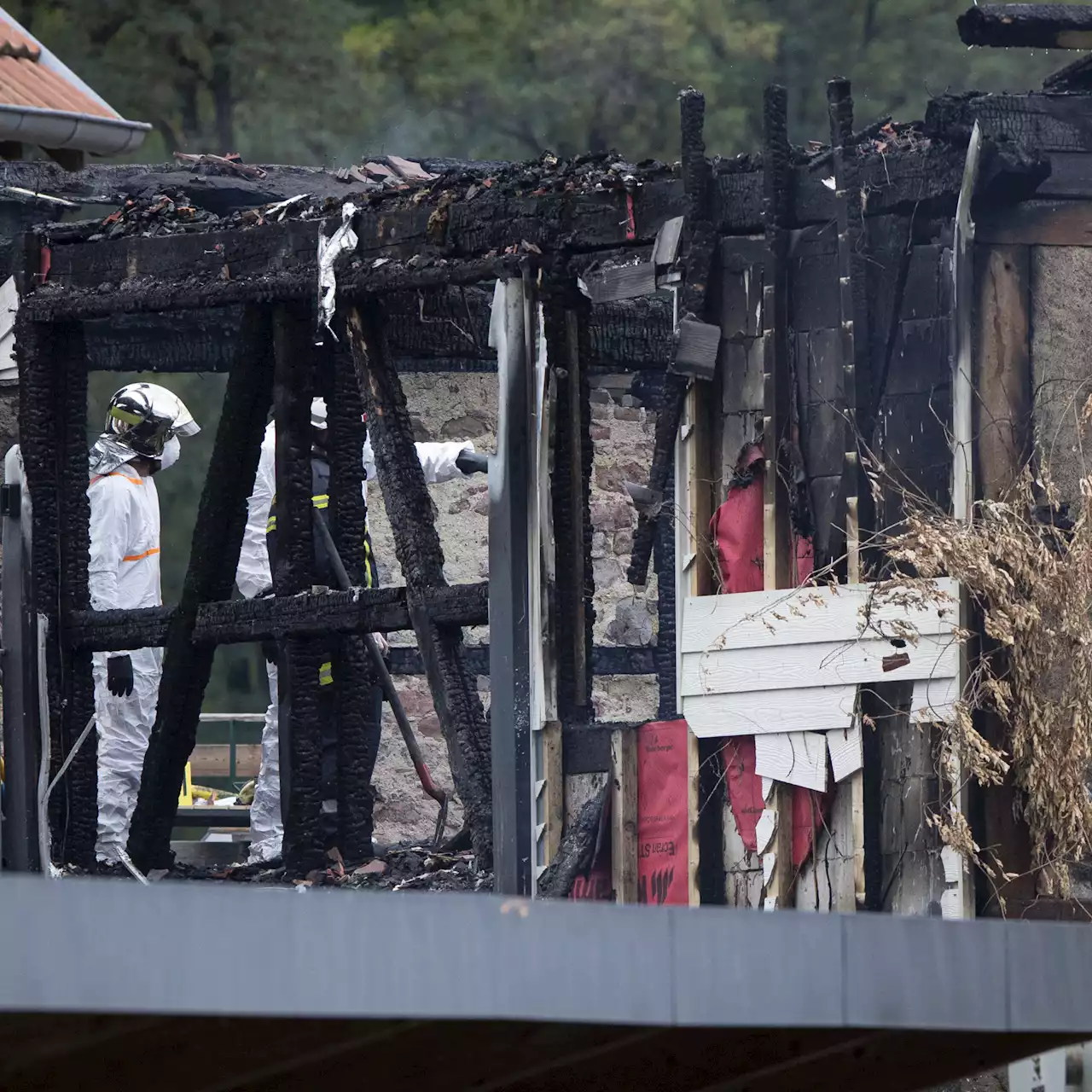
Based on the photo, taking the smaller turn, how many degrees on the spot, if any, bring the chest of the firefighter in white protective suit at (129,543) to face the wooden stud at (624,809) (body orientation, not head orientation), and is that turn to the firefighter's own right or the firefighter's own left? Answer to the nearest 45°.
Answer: approximately 45° to the firefighter's own right

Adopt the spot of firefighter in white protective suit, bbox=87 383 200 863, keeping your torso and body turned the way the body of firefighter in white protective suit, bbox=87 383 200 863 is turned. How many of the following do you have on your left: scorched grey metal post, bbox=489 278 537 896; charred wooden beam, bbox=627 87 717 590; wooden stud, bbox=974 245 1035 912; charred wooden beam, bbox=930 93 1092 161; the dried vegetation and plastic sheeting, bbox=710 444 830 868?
0

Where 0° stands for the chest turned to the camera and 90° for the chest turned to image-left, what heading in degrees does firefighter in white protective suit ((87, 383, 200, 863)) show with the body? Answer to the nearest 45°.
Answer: approximately 270°

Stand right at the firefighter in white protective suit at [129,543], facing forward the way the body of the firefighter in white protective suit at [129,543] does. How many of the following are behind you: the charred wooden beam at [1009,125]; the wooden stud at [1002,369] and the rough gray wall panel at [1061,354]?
0

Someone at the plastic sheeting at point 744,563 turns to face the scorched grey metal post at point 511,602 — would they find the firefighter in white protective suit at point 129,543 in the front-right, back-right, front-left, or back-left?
front-right

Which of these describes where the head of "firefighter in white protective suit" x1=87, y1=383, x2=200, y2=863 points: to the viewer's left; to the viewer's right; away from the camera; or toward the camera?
to the viewer's right

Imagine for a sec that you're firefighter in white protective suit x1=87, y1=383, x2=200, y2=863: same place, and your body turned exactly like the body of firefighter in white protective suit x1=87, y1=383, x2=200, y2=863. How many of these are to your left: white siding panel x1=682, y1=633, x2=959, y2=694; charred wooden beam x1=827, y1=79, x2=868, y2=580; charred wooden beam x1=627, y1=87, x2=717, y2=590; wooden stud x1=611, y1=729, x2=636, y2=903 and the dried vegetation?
0

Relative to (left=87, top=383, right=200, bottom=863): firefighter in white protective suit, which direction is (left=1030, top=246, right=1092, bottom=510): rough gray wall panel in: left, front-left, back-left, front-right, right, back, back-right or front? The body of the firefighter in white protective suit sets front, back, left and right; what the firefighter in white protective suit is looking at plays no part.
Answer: front-right

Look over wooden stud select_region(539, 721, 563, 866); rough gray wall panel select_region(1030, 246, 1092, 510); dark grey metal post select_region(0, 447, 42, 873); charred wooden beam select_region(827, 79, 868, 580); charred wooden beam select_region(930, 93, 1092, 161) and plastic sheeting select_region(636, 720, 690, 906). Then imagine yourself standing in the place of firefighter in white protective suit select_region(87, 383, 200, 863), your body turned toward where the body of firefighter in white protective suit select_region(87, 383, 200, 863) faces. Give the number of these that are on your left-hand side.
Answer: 0

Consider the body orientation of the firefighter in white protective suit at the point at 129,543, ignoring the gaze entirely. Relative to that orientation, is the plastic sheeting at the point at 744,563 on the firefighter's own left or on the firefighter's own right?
on the firefighter's own right

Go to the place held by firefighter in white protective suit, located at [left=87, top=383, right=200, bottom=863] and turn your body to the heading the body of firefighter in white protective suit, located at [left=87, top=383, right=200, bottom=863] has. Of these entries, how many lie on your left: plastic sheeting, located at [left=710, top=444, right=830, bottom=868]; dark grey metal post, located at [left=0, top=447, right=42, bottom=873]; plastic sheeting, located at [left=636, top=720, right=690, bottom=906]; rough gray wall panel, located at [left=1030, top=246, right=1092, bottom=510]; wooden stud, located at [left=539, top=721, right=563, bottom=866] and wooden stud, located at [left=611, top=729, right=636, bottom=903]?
0

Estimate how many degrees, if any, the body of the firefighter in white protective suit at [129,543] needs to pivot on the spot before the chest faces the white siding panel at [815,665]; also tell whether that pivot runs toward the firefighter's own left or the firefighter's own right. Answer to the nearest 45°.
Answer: approximately 45° to the firefighter's own right

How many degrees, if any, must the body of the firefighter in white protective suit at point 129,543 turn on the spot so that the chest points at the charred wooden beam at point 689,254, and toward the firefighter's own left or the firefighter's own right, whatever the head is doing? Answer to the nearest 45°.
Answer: approximately 45° to the firefighter's own right

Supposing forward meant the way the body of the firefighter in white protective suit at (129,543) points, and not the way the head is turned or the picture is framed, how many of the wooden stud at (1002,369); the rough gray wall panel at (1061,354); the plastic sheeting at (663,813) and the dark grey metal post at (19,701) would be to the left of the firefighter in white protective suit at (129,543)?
0
